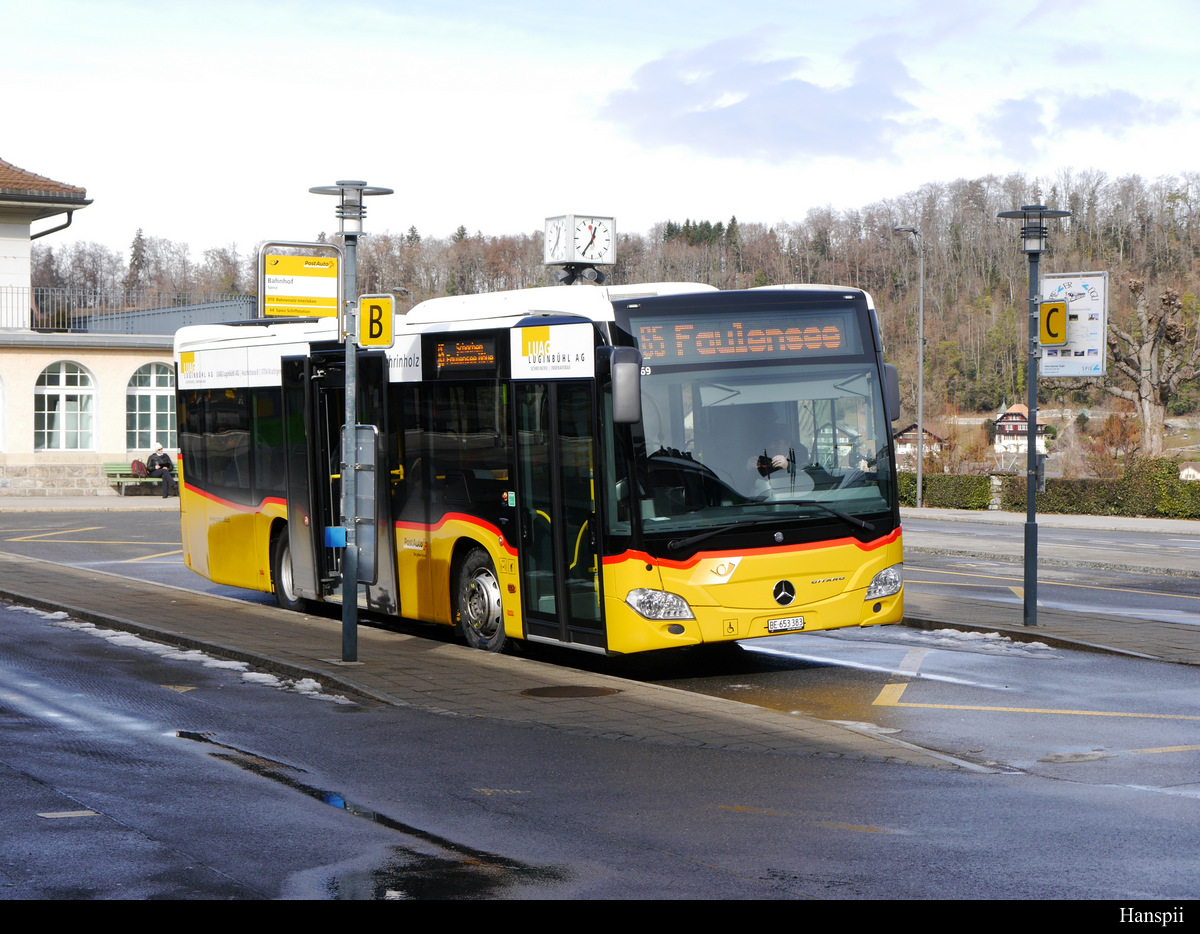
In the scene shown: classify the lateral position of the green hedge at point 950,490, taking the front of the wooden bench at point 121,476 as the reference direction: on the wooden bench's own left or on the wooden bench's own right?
on the wooden bench's own left

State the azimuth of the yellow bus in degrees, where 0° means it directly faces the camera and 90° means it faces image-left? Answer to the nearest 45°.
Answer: approximately 315°

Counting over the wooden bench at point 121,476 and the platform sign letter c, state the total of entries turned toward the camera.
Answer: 2

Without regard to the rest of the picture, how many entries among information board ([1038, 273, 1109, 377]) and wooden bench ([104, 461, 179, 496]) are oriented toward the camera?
2

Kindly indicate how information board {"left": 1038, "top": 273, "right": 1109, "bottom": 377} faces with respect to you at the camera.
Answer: facing the viewer

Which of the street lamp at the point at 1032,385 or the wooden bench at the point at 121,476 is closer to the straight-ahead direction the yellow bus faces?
the street lamp

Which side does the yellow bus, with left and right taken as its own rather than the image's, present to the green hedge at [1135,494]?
left

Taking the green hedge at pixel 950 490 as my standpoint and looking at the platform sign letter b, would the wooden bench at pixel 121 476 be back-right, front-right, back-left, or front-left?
front-right

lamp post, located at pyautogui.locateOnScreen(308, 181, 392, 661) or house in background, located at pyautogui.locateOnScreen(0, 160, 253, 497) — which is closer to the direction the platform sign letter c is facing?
the lamp post

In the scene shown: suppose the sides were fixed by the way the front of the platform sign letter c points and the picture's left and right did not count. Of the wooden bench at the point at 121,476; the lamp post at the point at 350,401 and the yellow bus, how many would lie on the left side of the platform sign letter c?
0

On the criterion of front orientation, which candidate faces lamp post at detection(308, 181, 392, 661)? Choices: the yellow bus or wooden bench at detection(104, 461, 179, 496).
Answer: the wooden bench

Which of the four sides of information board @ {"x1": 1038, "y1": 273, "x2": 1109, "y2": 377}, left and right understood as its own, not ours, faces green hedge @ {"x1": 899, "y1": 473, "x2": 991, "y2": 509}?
back

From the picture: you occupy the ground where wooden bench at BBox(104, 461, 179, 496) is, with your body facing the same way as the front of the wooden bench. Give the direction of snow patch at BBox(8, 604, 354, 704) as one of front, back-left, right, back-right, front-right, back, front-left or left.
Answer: front

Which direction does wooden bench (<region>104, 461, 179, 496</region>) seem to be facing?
toward the camera
